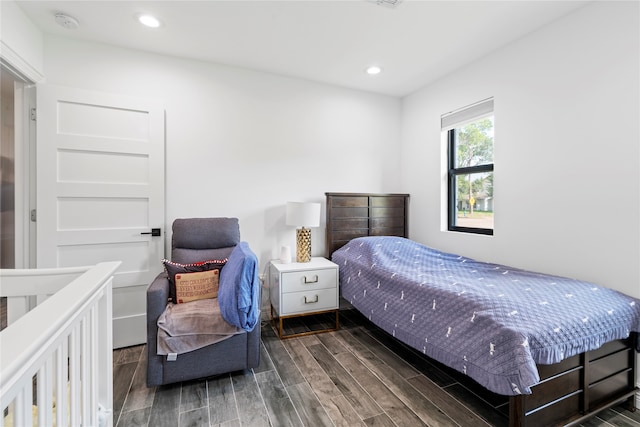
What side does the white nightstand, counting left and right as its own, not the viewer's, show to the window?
left

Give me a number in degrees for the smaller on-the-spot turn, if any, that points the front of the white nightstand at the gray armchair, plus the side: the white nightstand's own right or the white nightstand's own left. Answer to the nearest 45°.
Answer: approximately 45° to the white nightstand's own right

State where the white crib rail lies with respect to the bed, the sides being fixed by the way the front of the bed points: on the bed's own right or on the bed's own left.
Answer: on the bed's own right

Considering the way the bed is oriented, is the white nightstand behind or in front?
behind

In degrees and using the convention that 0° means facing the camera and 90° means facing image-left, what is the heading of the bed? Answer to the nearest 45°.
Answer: approximately 315°

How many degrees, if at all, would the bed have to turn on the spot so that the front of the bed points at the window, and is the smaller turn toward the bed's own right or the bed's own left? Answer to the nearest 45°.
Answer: approximately 135° to the bed's own left

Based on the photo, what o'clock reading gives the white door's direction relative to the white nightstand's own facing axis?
The white door is roughly at 3 o'clock from the white nightstand.

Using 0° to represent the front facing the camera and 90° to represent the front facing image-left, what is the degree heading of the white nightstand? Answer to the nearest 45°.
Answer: approximately 0°

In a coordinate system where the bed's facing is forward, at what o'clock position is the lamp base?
The lamp base is roughly at 5 o'clock from the bed.
